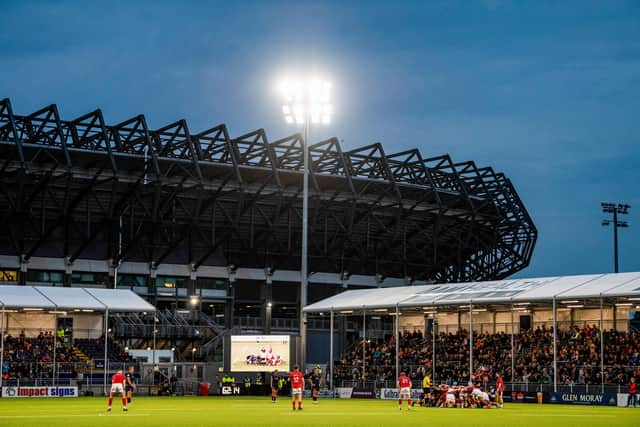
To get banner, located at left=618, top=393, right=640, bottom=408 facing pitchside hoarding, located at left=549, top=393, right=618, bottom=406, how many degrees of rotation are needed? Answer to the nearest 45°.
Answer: approximately 135° to its right

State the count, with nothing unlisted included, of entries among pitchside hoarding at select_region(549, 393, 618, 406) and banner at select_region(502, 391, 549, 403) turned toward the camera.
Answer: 2

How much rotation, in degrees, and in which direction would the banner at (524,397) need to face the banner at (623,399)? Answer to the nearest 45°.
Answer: approximately 45° to its left

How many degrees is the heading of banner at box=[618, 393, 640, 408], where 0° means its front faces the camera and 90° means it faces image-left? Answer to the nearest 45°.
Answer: approximately 0°

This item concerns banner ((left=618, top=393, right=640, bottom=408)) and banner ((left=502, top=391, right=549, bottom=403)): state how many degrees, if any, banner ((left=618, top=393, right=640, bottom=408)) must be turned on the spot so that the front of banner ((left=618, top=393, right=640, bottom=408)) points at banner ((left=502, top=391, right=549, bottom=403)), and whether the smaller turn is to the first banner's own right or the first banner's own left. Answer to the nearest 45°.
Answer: approximately 135° to the first banner's own right

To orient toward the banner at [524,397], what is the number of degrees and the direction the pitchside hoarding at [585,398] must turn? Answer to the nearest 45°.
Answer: approximately 135° to its right

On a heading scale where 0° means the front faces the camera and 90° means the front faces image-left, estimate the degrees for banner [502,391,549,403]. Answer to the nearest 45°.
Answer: approximately 0°
